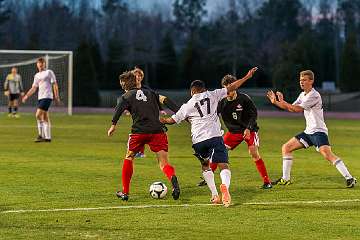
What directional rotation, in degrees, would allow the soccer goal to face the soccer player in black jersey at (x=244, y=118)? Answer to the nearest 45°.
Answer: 0° — it already faces them

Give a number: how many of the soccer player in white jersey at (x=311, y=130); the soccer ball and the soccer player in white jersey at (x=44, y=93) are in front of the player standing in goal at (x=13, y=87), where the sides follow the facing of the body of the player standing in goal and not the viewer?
3

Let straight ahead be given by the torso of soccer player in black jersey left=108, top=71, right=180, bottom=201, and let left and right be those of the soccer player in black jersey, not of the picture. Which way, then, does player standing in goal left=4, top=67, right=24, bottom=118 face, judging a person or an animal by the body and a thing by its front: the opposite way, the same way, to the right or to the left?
the opposite way

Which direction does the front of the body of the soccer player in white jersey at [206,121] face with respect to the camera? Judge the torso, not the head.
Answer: away from the camera

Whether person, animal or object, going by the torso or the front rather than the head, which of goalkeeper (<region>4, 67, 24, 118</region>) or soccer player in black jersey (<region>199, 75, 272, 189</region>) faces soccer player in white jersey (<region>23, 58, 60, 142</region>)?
the goalkeeper

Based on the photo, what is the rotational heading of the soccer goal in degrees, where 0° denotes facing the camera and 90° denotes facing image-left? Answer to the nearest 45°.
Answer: approximately 0°

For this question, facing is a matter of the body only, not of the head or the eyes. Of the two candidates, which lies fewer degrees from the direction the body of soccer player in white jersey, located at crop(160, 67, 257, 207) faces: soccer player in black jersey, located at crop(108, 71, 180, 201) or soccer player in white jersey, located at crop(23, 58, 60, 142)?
the soccer player in white jersey

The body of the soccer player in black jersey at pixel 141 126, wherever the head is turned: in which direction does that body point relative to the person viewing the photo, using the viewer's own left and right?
facing away from the viewer
